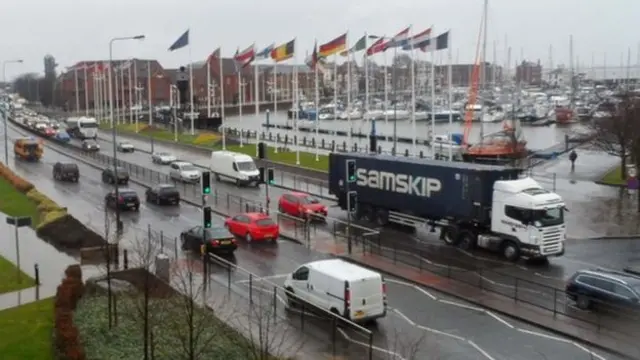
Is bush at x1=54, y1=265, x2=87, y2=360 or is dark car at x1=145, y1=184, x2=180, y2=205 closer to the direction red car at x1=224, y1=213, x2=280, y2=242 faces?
the dark car

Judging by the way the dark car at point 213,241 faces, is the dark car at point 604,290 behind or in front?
behind

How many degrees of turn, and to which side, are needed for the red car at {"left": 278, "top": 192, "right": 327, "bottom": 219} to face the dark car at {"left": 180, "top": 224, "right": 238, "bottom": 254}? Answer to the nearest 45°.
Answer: approximately 45° to its right

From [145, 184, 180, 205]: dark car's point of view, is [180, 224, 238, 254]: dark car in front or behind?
behind

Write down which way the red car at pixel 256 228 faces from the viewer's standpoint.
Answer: facing away from the viewer and to the left of the viewer

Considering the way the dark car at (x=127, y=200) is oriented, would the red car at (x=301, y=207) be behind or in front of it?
behind

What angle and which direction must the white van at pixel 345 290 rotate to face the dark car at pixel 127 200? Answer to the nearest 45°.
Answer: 0° — it already faces it

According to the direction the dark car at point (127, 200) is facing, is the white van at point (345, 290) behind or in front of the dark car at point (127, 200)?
behind

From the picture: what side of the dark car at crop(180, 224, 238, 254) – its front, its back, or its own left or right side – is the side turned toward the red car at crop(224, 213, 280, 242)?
right

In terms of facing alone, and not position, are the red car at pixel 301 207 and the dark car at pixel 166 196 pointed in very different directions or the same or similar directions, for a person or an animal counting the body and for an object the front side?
very different directions

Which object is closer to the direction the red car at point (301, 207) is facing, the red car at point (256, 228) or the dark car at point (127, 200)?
the red car

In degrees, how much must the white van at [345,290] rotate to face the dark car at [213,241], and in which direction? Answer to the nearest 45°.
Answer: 0° — it already faces it
